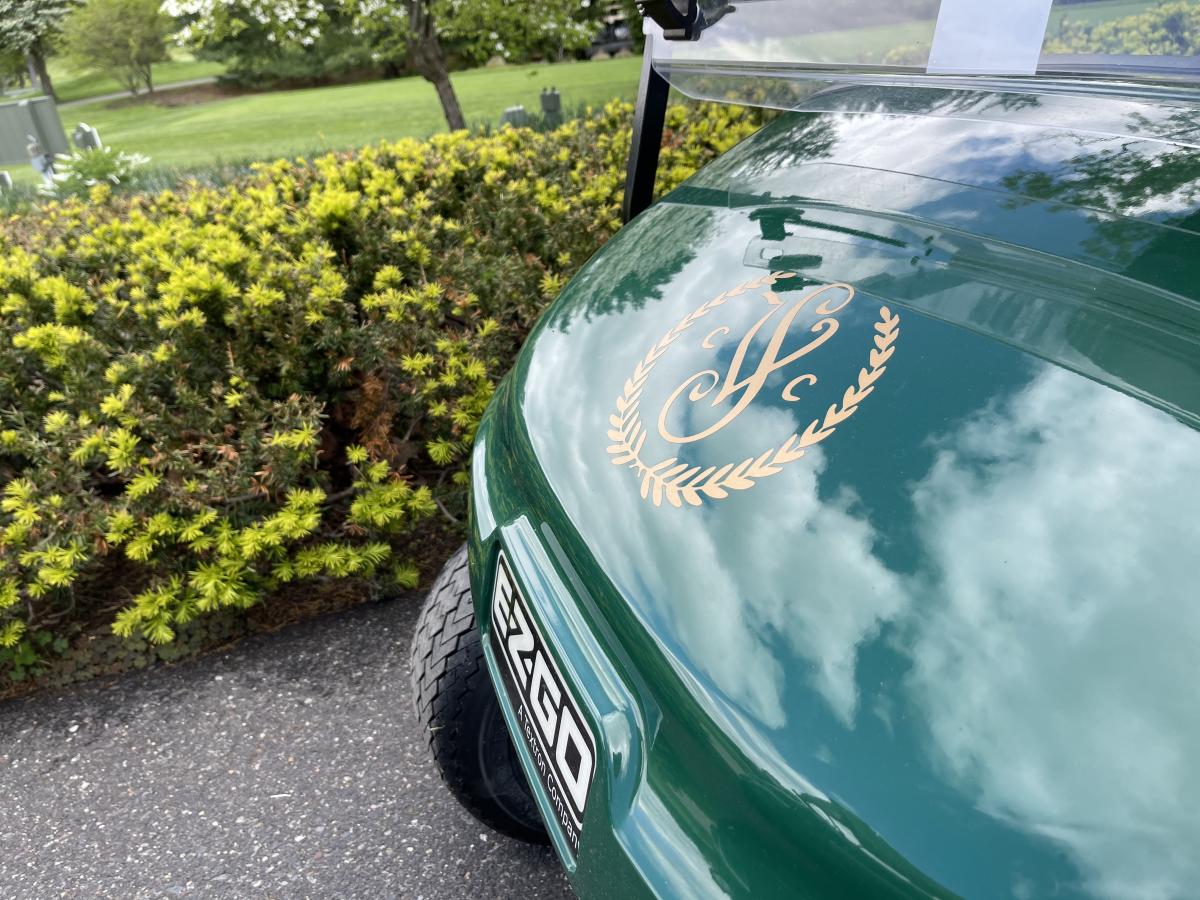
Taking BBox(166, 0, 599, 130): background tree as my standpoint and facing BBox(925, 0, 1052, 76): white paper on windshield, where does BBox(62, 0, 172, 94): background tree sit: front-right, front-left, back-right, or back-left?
back-right

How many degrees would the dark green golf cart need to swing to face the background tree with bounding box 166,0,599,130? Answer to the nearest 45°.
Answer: approximately 90° to its right

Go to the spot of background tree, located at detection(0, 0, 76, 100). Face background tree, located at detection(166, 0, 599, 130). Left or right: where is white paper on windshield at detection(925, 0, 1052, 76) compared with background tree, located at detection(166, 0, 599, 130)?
right

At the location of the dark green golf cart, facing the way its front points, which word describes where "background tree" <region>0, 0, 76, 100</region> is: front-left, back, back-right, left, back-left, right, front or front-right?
right

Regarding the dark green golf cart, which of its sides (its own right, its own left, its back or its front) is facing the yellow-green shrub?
right

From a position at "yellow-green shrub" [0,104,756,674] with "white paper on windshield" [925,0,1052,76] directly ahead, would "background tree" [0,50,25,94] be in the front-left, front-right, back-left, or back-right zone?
back-left

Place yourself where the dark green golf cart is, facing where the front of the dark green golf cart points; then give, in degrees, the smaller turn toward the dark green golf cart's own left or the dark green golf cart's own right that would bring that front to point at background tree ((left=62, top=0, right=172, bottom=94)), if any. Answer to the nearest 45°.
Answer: approximately 90° to the dark green golf cart's own right

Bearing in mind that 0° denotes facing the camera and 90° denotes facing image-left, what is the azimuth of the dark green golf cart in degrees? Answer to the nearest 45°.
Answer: approximately 45°

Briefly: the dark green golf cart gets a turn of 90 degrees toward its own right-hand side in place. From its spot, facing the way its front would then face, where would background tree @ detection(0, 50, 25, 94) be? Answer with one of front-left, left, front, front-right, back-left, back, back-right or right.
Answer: front

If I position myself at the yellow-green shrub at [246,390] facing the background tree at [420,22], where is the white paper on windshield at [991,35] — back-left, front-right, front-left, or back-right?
back-right
